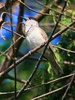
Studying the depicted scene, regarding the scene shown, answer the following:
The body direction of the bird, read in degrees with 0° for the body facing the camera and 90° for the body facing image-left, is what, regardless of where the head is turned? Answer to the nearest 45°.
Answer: approximately 45°
